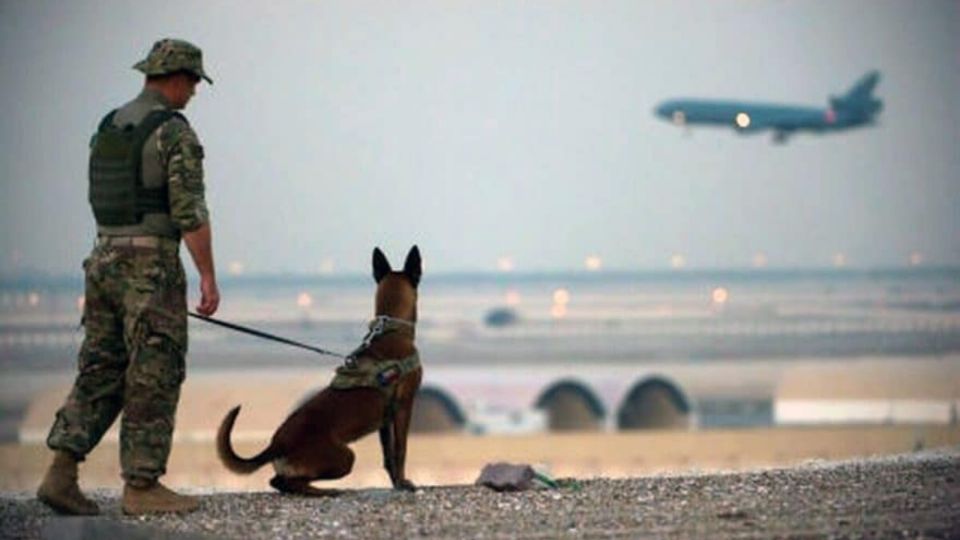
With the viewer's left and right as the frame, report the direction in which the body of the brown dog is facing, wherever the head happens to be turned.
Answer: facing away from the viewer and to the right of the viewer

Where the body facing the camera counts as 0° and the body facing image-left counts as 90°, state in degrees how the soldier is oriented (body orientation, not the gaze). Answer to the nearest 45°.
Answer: approximately 225°

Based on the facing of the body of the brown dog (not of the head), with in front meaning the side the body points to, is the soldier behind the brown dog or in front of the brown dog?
behind
